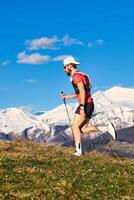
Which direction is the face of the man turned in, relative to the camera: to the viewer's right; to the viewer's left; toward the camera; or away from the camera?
to the viewer's left

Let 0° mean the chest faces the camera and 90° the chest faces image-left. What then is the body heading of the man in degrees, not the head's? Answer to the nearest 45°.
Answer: approximately 90°
